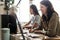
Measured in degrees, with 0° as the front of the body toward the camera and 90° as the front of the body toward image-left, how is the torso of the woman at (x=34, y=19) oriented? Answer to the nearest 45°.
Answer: approximately 90°

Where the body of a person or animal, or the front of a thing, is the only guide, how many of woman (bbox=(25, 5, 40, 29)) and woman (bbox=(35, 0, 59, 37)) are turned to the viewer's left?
2

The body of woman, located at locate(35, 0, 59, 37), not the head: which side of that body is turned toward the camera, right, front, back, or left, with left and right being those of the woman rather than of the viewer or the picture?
left
